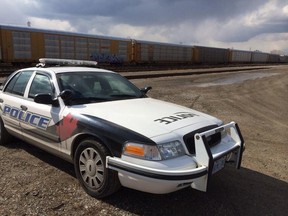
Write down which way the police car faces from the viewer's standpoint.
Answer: facing the viewer and to the right of the viewer

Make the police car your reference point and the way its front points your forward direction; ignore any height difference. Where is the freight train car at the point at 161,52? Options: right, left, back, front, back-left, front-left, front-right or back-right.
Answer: back-left

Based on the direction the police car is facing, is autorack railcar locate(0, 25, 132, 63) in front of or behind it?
behind
